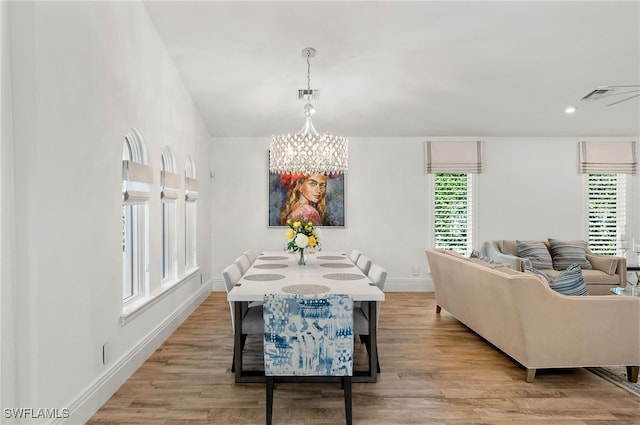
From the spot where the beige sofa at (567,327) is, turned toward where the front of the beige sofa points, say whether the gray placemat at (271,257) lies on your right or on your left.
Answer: on your left

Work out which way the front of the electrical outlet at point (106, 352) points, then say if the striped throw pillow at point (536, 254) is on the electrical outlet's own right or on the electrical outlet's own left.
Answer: on the electrical outlet's own left

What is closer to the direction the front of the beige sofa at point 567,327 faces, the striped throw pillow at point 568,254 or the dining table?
the striped throw pillow

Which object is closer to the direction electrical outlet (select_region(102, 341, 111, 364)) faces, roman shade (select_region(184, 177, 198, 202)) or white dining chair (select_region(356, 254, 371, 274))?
the white dining chair

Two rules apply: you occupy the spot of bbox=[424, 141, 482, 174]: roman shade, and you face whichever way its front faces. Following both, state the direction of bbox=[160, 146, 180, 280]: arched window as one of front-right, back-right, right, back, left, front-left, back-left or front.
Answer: front-right

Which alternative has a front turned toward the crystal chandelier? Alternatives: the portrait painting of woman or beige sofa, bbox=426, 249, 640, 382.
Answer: the portrait painting of woman

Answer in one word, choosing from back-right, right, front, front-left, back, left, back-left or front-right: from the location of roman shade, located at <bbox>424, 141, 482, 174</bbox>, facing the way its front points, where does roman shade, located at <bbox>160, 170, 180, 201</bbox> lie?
front-right

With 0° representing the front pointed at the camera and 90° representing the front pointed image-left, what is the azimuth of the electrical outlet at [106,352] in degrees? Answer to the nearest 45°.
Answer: approximately 315°

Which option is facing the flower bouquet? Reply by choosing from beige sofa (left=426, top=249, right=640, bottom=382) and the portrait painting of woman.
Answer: the portrait painting of woman

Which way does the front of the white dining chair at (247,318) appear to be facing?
to the viewer's right
